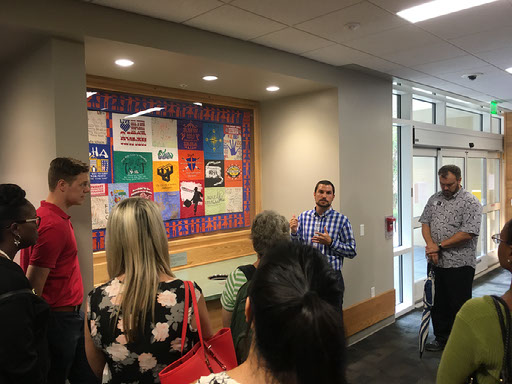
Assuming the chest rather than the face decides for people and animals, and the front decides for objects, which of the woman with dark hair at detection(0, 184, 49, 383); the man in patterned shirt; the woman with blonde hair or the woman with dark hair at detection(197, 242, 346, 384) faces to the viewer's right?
the woman with dark hair at detection(0, 184, 49, 383)

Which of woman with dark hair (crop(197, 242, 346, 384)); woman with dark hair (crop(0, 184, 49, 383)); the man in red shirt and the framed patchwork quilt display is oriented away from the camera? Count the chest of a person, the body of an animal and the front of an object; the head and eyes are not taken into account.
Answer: woman with dark hair (crop(197, 242, 346, 384))

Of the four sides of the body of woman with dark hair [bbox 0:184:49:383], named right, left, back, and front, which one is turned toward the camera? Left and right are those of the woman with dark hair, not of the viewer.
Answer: right

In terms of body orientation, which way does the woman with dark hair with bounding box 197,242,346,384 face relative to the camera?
away from the camera

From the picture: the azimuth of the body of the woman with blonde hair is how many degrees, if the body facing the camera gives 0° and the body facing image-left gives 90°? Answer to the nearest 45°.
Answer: approximately 180°

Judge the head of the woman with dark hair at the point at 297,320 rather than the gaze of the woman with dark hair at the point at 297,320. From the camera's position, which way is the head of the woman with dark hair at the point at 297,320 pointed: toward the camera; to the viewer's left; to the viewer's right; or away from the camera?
away from the camera

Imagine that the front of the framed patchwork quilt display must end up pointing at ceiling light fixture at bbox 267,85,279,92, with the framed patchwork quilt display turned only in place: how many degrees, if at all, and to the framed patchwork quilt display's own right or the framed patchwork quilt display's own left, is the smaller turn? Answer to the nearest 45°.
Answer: approximately 45° to the framed patchwork quilt display's own left

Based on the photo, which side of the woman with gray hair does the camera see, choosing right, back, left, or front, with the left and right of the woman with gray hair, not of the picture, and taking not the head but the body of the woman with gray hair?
back
